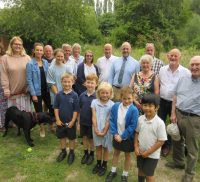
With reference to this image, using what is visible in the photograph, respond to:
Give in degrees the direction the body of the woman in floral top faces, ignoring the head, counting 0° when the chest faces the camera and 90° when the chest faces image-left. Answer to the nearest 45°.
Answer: approximately 0°

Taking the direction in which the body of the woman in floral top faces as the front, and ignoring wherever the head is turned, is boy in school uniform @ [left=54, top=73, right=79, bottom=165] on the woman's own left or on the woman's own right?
on the woman's own right

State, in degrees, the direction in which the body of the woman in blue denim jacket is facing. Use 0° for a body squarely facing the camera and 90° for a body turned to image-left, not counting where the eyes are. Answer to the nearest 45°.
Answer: approximately 315°

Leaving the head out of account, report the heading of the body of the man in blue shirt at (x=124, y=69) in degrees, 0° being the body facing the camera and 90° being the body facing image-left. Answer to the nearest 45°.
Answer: approximately 0°

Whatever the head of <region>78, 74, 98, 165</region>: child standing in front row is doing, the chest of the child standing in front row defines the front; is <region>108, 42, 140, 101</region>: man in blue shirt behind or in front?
behind

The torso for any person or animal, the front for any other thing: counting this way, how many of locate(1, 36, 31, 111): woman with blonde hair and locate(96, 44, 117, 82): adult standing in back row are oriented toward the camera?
2

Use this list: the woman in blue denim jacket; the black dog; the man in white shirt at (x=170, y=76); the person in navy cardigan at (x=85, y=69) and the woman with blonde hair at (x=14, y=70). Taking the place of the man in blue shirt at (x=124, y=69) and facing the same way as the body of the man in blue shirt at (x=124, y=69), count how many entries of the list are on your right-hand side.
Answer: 4
